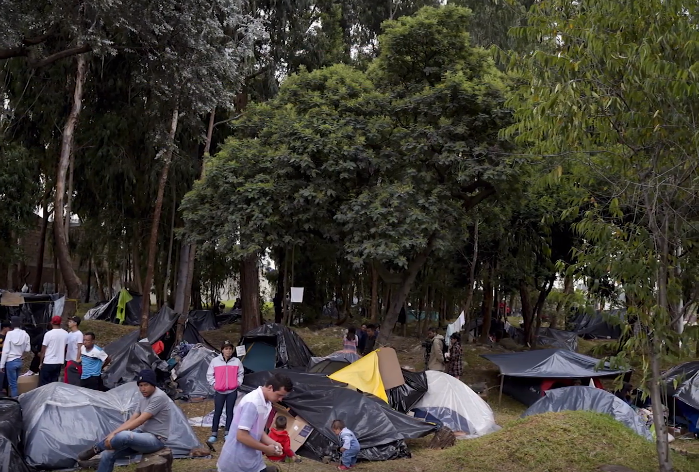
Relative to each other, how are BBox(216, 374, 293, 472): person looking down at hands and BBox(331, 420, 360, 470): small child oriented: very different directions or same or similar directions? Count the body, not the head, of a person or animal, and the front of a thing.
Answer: very different directions

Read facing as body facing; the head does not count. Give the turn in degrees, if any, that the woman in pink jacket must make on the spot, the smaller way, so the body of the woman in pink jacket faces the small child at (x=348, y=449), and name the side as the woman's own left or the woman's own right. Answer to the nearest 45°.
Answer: approximately 45° to the woman's own left

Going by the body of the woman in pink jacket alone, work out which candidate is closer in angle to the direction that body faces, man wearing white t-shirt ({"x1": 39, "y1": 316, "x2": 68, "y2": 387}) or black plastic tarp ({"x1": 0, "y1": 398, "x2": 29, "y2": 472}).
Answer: the black plastic tarp

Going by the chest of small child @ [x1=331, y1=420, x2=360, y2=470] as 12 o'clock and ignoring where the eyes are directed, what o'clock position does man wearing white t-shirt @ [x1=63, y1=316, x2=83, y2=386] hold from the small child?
The man wearing white t-shirt is roughly at 1 o'clock from the small child.

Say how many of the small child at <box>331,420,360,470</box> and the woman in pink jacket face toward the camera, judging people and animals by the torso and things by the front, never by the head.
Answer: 1

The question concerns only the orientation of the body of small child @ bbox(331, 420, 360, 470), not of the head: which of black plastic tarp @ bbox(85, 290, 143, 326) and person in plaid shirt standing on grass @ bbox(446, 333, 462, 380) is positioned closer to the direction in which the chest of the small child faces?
the black plastic tarp

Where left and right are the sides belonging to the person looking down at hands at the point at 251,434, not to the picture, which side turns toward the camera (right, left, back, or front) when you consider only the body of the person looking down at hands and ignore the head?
right

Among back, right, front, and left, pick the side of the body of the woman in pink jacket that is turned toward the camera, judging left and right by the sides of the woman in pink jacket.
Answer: front

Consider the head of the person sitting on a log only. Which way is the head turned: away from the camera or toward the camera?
toward the camera

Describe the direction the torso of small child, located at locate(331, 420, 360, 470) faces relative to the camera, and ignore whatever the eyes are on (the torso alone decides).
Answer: to the viewer's left

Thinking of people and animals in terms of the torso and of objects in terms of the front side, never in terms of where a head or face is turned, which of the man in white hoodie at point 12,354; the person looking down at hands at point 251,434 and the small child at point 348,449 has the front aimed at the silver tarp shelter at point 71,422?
the small child

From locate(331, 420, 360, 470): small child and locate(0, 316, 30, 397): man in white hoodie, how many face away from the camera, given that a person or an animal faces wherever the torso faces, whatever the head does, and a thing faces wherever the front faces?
1
